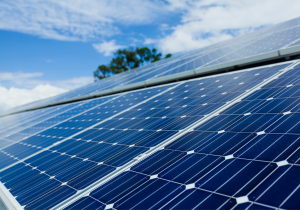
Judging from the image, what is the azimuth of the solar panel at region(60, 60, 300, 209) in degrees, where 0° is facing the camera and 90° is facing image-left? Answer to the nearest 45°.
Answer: approximately 45°
